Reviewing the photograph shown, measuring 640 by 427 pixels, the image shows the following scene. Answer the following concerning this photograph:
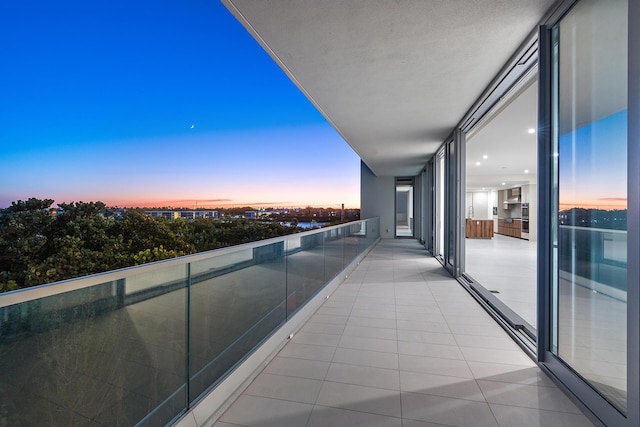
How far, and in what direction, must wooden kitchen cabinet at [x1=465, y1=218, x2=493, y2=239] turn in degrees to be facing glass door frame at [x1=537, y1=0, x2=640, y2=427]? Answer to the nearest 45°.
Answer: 0° — it already faces it

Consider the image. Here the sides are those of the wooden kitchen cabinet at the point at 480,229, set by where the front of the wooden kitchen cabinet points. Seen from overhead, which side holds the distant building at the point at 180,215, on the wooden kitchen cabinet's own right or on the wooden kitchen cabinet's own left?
on the wooden kitchen cabinet's own right

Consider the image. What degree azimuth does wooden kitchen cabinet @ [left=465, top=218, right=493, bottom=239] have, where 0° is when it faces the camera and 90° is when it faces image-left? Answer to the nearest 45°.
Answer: approximately 0°

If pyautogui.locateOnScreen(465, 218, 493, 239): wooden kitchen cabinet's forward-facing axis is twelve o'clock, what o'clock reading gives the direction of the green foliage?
The green foliage is roughly at 2 o'clock from the wooden kitchen cabinet.
